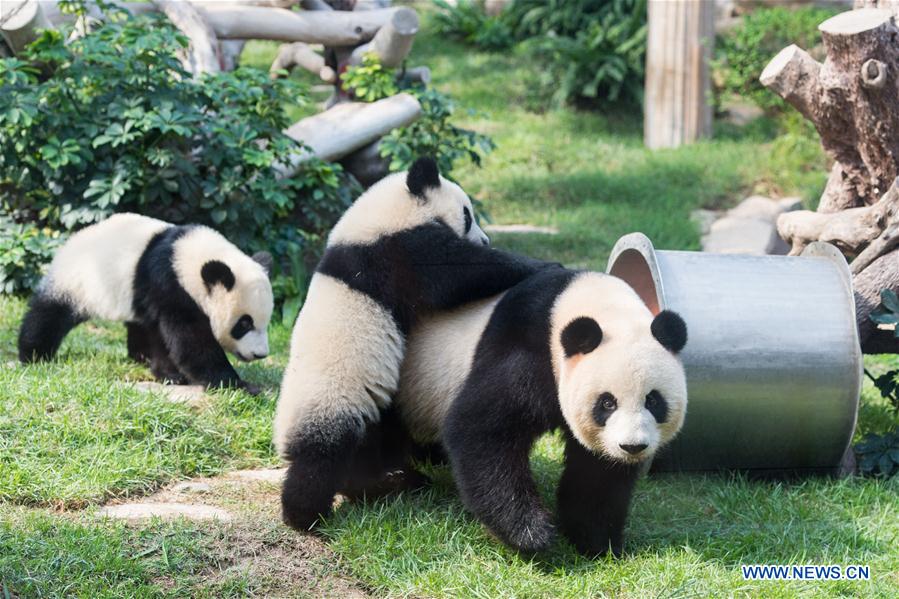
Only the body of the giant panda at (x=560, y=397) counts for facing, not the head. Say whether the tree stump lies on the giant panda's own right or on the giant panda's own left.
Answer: on the giant panda's own left

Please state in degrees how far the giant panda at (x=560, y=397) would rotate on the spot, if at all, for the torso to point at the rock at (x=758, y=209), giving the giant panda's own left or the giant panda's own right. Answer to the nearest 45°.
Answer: approximately 135° to the giant panda's own left

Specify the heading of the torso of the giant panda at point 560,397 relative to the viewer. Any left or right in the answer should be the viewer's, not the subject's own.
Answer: facing the viewer and to the right of the viewer

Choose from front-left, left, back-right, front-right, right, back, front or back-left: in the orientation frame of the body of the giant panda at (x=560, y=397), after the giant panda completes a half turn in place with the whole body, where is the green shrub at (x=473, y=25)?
front-right

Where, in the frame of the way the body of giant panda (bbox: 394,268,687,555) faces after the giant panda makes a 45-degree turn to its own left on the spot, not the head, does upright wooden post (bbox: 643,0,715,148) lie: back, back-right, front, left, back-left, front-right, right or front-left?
left

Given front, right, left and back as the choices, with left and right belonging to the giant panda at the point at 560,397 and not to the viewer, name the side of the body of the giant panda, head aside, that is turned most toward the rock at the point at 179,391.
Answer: back

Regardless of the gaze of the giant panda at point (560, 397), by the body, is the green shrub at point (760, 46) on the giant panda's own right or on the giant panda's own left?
on the giant panda's own left

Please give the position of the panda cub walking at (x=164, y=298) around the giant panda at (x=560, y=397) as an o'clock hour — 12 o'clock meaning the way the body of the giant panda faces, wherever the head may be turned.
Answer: The panda cub walking is roughly at 6 o'clock from the giant panda.

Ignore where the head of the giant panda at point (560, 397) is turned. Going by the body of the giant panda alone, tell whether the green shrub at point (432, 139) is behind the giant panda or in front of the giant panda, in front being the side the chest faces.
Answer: behind
